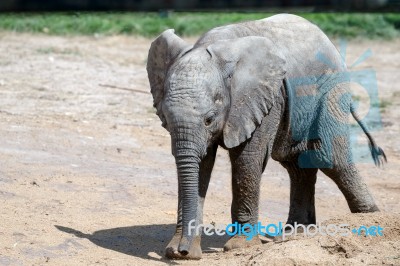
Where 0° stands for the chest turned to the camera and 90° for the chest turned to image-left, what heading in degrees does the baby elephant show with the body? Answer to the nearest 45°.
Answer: approximately 45°
